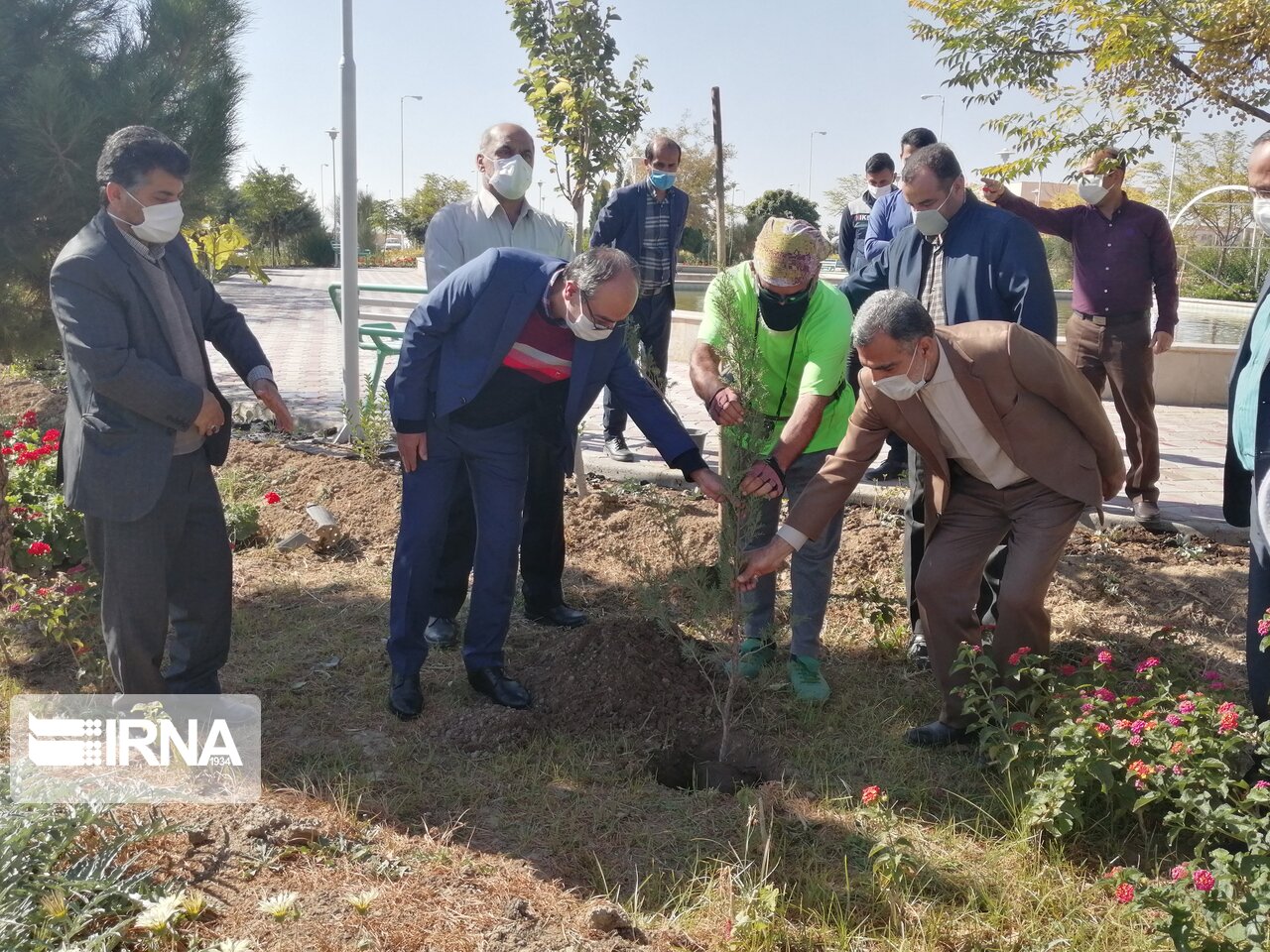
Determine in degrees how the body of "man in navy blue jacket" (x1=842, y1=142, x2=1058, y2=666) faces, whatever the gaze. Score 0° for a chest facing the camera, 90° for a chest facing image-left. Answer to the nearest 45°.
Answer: approximately 45°

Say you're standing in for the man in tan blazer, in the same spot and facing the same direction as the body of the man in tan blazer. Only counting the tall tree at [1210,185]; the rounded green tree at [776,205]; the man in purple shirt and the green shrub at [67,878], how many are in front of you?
1

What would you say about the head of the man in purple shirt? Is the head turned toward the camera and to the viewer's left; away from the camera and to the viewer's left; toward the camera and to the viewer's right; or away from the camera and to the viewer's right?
toward the camera and to the viewer's left

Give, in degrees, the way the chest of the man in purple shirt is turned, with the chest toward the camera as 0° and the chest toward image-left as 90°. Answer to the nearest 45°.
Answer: approximately 45°

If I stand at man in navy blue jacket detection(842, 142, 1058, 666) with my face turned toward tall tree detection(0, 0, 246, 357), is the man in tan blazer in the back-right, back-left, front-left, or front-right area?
back-left

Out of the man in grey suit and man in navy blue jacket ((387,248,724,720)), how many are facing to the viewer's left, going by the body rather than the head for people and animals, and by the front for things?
0

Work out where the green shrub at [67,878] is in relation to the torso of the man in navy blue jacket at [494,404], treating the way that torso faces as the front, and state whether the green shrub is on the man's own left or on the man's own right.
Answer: on the man's own right

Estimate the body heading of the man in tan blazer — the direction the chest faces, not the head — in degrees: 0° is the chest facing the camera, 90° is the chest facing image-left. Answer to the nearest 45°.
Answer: approximately 45°

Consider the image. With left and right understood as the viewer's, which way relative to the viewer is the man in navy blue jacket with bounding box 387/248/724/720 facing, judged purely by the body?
facing the viewer and to the right of the viewer

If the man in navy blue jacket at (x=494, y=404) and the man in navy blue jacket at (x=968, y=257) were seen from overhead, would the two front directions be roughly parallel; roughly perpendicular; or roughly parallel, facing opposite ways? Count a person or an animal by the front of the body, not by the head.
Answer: roughly perpendicular

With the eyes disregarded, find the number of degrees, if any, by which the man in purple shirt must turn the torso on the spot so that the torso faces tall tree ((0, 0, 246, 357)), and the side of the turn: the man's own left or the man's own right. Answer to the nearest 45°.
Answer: approximately 45° to the man's own right
